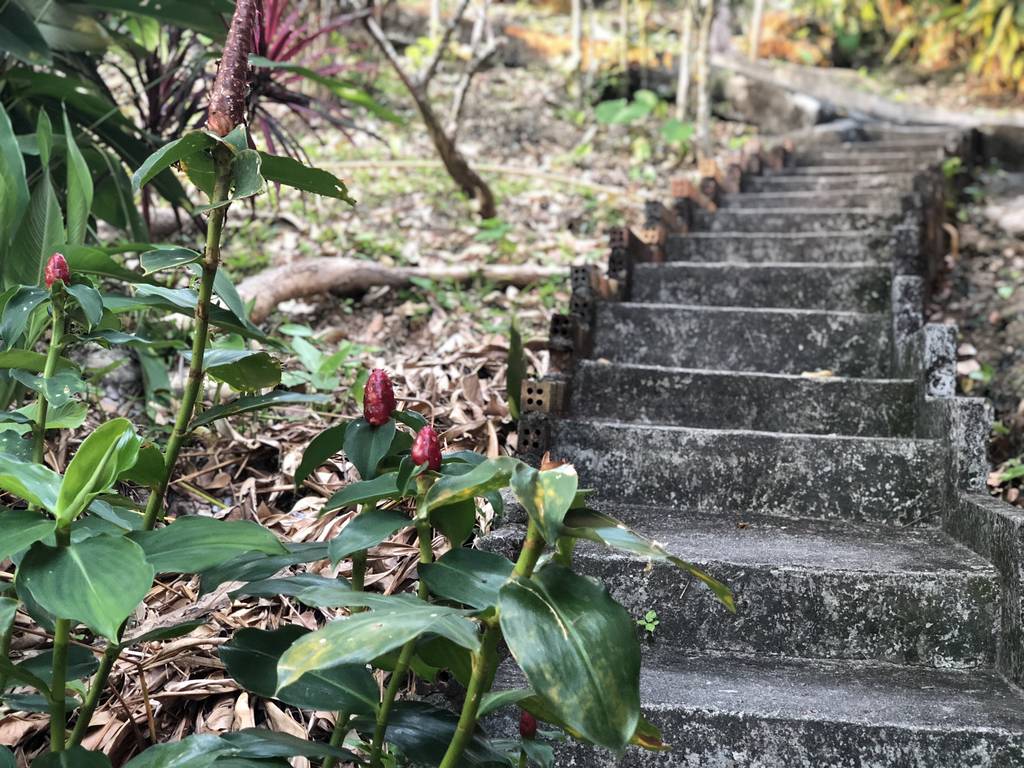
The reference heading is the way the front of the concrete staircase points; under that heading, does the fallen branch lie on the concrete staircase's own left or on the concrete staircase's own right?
on the concrete staircase's own right

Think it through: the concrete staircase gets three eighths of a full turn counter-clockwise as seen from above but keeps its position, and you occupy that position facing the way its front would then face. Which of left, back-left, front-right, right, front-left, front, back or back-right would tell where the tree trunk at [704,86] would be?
front-left

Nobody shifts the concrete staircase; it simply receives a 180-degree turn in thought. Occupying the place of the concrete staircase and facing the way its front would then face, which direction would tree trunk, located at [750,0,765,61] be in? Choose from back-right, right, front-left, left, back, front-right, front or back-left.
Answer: front

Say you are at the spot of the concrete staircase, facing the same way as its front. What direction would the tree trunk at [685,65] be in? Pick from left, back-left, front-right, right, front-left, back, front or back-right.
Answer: back

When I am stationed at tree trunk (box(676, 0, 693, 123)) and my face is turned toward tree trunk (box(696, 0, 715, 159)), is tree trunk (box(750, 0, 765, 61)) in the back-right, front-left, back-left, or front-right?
back-left

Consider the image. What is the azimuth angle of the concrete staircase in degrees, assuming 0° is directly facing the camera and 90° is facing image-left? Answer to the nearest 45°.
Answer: approximately 0°
